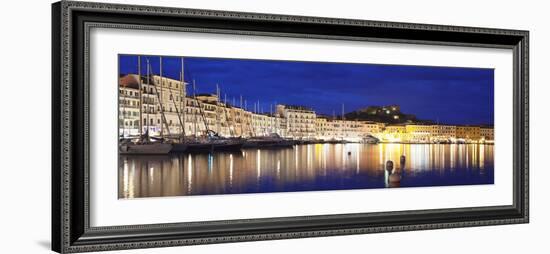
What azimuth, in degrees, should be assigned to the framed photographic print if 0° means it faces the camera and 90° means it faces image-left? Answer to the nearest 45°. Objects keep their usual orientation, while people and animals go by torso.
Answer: approximately 315°
